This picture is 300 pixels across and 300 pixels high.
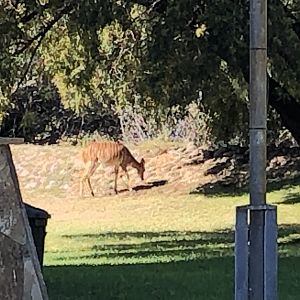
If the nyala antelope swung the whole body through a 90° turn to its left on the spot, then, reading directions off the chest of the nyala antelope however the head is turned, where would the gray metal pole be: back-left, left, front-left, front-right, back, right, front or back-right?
back

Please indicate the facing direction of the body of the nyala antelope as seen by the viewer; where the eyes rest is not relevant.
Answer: to the viewer's right
